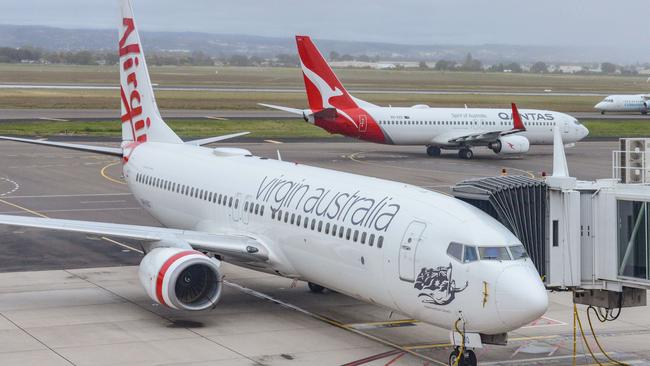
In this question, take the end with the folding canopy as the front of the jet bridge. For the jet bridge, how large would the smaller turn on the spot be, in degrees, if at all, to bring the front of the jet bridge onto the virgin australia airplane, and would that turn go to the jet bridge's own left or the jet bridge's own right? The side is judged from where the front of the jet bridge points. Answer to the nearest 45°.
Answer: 0° — it already faces it

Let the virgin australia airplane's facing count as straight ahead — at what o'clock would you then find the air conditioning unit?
The air conditioning unit is roughly at 11 o'clock from the virgin australia airplane.

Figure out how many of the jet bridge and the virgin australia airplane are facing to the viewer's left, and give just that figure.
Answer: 1

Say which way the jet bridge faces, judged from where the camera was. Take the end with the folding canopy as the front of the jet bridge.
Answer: facing to the left of the viewer

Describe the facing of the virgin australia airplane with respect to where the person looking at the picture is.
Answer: facing the viewer and to the right of the viewer
